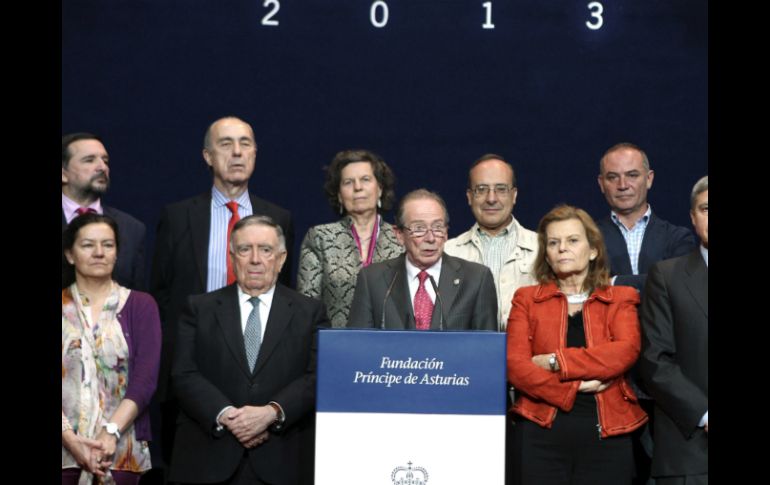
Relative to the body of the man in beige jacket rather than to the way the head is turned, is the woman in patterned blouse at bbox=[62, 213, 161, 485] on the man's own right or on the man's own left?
on the man's own right

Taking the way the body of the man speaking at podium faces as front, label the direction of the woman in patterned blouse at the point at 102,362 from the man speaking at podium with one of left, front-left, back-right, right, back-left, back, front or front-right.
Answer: right

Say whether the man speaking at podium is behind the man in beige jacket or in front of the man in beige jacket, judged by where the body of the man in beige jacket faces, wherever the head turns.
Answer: in front

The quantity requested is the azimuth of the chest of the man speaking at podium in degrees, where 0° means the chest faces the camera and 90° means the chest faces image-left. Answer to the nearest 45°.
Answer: approximately 0°

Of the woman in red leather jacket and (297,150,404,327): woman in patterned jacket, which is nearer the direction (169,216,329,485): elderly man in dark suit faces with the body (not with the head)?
the woman in red leather jacket

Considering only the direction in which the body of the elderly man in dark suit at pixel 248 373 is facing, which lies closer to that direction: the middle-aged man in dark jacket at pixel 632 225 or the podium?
the podium

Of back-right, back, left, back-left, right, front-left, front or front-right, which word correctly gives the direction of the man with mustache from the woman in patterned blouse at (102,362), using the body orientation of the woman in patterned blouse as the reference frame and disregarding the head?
back

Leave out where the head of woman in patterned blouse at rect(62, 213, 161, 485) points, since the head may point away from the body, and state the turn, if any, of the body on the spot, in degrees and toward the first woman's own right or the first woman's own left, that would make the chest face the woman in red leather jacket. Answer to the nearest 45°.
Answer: approximately 90° to the first woman's own left

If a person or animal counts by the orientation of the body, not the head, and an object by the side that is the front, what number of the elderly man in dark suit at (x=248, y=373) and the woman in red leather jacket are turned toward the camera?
2

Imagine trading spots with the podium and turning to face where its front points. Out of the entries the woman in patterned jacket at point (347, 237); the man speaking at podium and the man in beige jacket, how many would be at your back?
3
